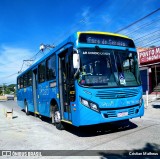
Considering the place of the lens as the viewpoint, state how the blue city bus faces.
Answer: facing the viewer and to the right of the viewer
